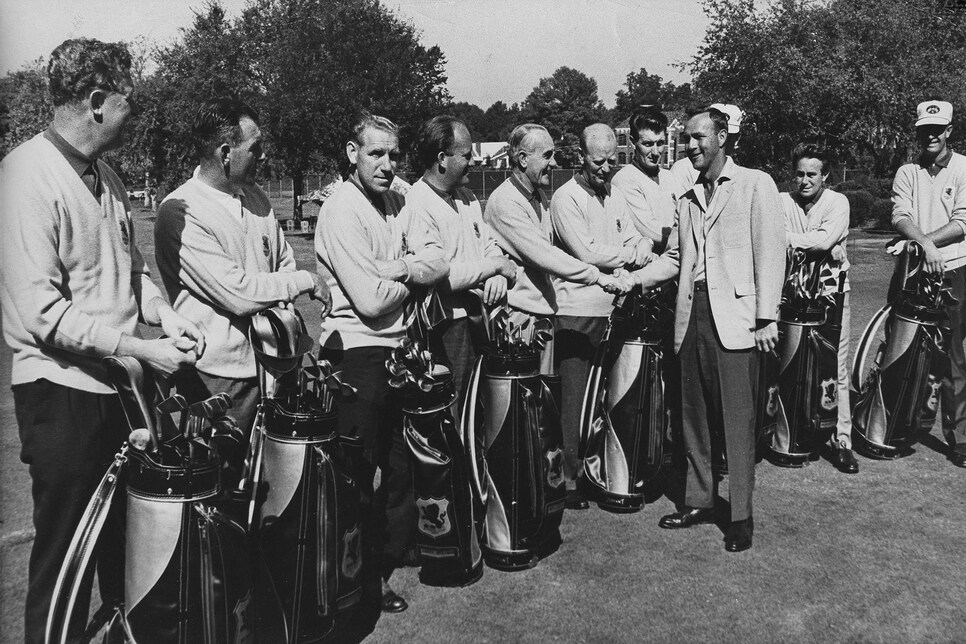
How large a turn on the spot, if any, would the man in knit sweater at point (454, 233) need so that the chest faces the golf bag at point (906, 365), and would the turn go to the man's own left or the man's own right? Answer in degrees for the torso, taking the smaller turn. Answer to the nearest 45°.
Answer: approximately 45° to the man's own left

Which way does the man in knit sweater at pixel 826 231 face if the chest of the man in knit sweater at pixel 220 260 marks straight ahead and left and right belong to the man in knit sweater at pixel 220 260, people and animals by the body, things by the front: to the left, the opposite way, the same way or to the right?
to the right

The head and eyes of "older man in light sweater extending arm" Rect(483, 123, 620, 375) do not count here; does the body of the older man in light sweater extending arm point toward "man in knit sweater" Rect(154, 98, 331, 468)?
no

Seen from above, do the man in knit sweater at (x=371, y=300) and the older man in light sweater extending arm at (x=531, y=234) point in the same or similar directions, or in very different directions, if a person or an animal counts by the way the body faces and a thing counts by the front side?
same or similar directions

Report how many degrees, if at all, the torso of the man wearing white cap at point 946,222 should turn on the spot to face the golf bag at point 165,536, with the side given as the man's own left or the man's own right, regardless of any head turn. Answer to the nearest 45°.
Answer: approximately 45° to the man's own right

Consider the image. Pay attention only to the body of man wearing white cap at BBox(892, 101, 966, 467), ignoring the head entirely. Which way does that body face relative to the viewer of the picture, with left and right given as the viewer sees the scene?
facing the viewer

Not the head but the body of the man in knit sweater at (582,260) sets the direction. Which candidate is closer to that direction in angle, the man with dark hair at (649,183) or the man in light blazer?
the man in light blazer

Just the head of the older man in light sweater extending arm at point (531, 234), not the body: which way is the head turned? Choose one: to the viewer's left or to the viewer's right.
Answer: to the viewer's right

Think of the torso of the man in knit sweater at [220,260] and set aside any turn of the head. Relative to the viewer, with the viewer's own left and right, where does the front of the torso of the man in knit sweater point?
facing the viewer and to the right of the viewer

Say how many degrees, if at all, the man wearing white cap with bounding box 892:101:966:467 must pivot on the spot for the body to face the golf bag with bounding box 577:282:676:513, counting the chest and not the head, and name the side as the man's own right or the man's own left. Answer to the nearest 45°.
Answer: approximately 45° to the man's own right

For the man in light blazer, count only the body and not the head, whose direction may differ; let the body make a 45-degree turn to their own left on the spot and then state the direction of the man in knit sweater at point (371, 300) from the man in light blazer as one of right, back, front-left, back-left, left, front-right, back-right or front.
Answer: front-right

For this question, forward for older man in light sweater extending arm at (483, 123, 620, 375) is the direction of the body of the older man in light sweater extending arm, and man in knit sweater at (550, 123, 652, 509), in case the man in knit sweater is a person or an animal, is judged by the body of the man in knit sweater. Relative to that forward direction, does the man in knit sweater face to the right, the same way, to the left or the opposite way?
the same way

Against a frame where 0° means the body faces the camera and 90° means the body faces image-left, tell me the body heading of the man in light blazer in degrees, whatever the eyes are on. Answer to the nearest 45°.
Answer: approximately 45°

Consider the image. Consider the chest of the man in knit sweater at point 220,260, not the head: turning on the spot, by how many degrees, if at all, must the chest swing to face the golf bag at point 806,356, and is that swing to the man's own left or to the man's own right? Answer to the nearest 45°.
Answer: approximately 45° to the man's own left

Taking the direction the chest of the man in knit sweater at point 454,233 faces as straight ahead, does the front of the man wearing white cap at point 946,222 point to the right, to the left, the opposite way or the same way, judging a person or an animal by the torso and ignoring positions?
to the right

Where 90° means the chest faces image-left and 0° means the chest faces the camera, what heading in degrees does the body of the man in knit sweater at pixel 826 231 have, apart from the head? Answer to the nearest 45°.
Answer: approximately 0°

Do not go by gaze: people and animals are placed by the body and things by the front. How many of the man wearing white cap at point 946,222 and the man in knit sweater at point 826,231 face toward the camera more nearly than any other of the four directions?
2

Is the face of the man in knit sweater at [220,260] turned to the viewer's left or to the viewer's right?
to the viewer's right
